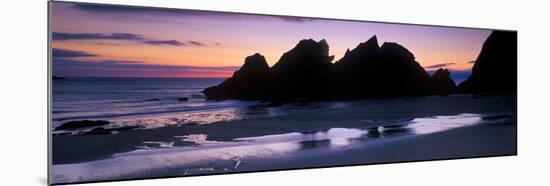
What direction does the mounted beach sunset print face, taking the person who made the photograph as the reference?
facing the viewer and to the right of the viewer
